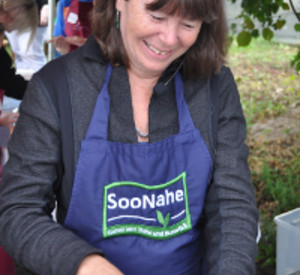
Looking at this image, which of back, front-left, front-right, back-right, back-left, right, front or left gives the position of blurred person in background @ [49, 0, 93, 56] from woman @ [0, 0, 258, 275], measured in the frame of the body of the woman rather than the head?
back

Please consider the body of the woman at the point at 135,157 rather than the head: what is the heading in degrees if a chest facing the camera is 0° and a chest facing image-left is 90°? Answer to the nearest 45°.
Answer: approximately 0°

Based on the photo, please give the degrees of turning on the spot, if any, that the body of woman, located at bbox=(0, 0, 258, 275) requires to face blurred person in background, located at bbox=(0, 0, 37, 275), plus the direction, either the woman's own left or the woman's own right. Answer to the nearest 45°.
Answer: approximately 135° to the woman's own right
